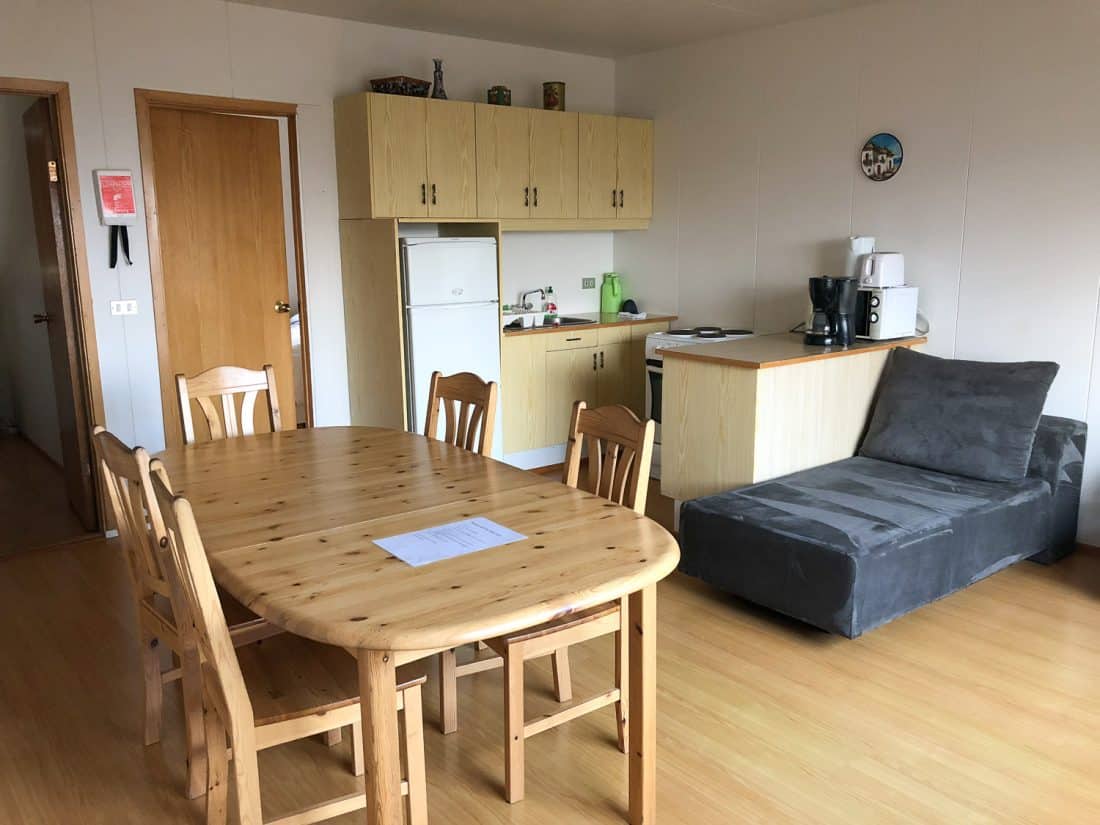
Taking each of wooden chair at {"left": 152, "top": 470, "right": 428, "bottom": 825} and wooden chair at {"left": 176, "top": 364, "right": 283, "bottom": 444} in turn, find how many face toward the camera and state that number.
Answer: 1

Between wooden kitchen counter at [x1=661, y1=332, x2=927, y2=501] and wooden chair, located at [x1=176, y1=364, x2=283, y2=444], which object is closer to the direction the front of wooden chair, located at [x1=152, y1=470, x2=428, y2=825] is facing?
the wooden kitchen counter

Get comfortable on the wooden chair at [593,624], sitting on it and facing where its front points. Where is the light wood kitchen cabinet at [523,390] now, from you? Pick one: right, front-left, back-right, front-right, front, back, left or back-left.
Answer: back-right

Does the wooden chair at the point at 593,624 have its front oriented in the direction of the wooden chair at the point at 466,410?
no

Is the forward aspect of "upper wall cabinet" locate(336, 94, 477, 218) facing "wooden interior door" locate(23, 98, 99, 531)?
no

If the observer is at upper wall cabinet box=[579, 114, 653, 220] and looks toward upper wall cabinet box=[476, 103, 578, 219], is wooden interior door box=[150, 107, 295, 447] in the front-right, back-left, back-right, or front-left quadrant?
front-right

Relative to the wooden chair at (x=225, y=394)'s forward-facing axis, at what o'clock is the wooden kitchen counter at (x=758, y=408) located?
The wooden kitchen counter is roughly at 9 o'clock from the wooden chair.

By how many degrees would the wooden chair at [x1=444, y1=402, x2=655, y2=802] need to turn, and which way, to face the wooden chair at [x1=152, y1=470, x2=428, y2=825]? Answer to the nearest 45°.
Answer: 0° — it already faces it

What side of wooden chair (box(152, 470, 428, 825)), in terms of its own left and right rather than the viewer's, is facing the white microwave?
front

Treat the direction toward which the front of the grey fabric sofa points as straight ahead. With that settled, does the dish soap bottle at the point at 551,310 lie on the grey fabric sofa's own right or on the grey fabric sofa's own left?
on the grey fabric sofa's own right

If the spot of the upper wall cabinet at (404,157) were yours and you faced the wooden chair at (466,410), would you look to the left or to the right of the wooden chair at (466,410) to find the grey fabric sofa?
left

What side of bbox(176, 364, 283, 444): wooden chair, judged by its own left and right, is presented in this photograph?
front

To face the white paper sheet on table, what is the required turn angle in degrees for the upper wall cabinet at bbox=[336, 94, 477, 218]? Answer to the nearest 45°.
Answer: approximately 45° to its right

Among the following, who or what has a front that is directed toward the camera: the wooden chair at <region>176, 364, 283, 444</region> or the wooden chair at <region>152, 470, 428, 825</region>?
the wooden chair at <region>176, 364, 283, 444</region>

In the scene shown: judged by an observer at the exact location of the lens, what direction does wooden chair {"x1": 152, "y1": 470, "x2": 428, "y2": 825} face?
facing away from the viewer and to the right of the viewer

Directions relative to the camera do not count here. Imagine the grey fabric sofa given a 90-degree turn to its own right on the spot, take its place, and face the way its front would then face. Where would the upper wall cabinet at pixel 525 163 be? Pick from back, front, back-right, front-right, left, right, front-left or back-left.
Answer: front

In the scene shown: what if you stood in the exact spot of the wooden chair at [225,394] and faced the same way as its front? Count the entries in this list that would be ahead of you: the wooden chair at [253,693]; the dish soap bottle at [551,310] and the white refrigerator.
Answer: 1

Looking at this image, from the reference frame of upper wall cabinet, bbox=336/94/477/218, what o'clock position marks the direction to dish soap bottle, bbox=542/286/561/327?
The dish soap bottle is roughly at 9 o'clock from the upper wall cabinet.
